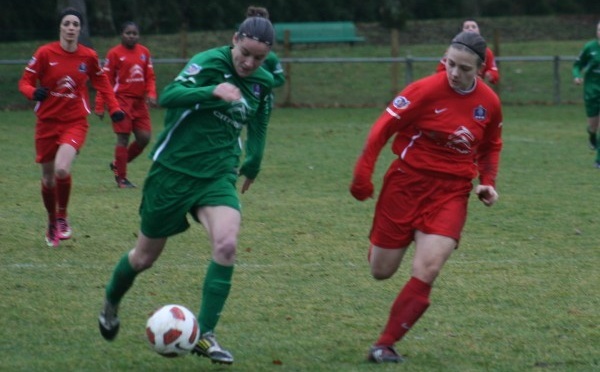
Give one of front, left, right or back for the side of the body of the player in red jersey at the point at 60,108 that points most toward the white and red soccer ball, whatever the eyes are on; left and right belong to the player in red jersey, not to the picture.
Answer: front

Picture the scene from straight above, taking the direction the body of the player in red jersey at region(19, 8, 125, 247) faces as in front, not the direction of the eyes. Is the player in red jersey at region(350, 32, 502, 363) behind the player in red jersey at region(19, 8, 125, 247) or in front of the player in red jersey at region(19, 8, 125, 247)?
in front

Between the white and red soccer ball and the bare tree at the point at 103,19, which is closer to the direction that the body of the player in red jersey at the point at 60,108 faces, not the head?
the white and red soccer ball

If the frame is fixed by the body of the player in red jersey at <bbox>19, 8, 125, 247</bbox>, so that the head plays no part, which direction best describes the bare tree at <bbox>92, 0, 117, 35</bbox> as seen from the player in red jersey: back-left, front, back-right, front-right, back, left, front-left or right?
back

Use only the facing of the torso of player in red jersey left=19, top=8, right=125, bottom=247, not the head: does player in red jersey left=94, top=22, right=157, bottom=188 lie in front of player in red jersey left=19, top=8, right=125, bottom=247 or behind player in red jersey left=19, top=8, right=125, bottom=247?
behind

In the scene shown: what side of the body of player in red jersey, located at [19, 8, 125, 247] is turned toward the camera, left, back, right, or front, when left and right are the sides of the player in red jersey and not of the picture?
front

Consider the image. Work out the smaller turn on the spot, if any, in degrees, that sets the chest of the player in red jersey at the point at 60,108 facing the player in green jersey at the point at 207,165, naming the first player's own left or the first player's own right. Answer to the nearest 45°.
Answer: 0° — they already face them

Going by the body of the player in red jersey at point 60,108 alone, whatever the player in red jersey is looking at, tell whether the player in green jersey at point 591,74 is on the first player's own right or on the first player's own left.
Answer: on the first player's own left
